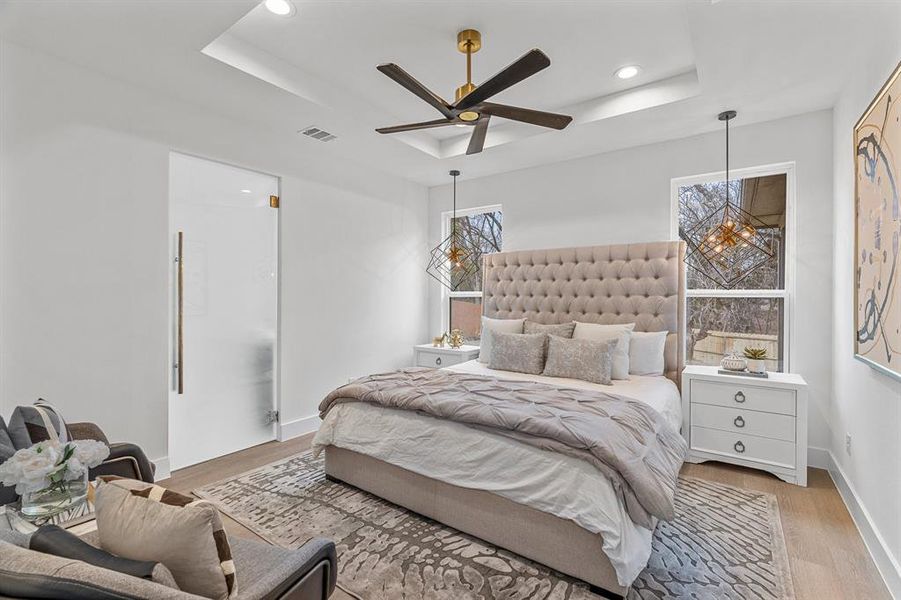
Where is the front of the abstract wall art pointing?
to the viewer's left

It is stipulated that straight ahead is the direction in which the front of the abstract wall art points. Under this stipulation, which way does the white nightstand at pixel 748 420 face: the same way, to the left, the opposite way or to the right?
to the left

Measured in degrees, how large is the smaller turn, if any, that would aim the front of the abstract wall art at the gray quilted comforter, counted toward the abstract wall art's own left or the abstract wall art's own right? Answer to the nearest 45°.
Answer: approximately 45° to the abstract wall art's own left

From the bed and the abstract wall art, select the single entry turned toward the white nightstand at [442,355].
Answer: the abstract wall art

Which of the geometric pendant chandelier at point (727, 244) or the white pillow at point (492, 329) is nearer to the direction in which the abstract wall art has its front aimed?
the white pillow

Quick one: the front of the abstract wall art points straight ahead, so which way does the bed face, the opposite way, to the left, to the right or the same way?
to the left

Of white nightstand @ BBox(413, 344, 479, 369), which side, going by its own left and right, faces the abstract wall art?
left

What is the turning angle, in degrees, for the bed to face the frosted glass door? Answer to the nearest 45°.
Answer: approximately 45° to its right

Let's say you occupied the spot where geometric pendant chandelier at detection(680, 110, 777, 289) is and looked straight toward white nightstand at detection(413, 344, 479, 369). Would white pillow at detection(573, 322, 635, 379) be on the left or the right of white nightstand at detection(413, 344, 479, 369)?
left

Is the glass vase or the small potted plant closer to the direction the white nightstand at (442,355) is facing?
the glass vase

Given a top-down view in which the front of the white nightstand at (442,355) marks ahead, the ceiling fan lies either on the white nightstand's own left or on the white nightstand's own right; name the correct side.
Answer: on the white nightstand's own left
